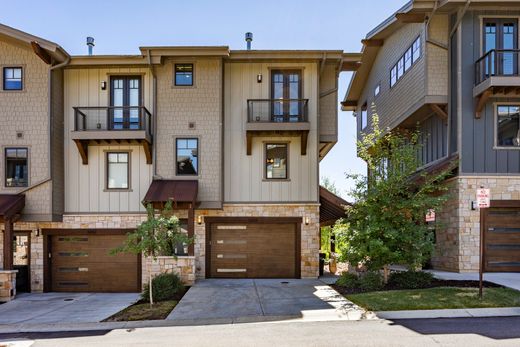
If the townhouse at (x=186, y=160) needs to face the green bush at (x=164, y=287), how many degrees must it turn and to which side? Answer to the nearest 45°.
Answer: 0° — it already faces it

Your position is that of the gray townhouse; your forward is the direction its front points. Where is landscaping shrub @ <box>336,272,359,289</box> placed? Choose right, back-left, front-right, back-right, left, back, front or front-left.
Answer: front-right

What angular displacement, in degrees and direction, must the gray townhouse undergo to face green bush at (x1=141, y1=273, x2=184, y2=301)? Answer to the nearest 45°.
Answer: approximately 45° to its right

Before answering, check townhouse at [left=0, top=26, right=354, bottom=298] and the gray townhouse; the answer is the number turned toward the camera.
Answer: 2

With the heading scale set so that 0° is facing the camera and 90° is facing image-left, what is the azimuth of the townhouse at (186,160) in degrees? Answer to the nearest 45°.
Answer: approximately 0°

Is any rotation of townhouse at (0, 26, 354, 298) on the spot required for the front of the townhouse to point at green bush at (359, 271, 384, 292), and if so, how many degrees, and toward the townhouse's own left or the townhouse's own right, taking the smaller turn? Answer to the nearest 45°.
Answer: approximately 45° to the townhouse's own left

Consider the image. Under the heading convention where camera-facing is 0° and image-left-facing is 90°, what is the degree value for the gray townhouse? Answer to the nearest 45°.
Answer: approximately 0°
